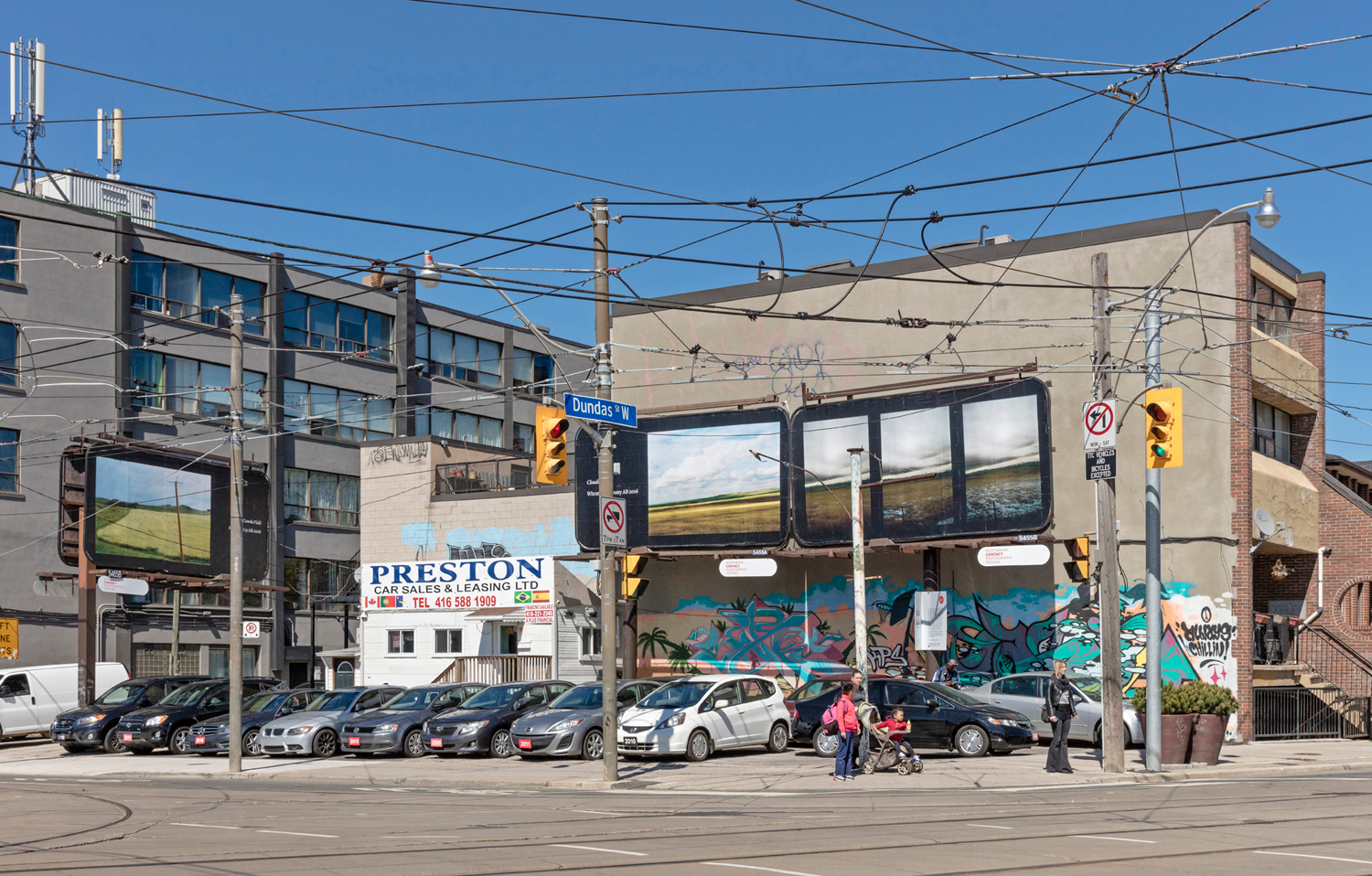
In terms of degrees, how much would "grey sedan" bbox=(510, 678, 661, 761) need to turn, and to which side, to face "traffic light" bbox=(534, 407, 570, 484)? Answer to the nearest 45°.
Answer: approximately 45° to its left

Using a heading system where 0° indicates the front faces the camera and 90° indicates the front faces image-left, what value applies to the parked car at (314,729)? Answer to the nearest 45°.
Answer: approximately 45°

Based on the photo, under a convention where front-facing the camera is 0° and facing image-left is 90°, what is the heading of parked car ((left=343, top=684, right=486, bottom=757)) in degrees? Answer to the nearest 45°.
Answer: approximately 45°

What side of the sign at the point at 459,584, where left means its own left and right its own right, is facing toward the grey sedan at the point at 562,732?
front

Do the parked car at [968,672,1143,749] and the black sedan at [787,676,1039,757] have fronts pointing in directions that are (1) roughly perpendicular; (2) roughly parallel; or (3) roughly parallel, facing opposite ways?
roughly parallel

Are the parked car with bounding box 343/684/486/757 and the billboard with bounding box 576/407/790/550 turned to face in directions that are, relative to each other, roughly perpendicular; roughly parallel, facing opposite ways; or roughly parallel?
roughly parallel

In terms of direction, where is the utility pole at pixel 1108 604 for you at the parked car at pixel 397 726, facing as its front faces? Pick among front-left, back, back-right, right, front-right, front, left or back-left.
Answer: left

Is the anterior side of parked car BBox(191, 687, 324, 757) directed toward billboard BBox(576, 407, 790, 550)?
no

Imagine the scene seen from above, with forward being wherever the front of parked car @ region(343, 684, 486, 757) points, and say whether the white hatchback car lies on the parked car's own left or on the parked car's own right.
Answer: on the parked car's own left

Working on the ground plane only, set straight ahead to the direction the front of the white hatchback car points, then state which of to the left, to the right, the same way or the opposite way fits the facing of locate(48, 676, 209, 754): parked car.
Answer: the same way

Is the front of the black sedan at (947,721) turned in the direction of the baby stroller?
no

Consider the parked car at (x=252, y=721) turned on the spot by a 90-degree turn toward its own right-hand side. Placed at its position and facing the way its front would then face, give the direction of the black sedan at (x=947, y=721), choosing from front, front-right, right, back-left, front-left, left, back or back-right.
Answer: back

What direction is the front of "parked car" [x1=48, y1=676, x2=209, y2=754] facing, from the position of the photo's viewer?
facing the viewer and to the left of the viewer

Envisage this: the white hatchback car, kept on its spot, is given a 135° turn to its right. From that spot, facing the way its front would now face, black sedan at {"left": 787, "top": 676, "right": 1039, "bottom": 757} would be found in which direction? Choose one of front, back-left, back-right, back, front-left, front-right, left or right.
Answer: right

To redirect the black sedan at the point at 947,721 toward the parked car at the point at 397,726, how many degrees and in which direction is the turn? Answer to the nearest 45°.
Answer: approximately 180°

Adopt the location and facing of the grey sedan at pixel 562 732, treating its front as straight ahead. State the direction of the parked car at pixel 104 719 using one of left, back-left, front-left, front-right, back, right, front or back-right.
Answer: right

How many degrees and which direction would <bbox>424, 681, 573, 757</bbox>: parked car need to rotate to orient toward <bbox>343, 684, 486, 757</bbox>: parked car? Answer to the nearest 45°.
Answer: approximately 90° to its right

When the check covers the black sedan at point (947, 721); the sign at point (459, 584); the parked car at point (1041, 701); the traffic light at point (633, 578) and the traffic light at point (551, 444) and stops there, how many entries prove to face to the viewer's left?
0
